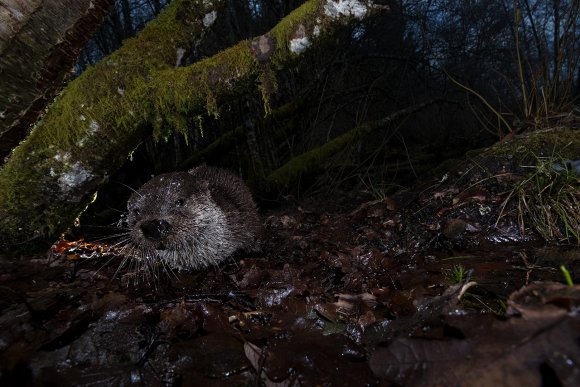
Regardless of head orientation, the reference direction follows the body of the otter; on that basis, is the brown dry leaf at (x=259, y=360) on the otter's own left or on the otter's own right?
on the otter's own left

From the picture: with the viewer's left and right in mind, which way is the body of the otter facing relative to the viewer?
facing the viewer and to the left of the viewer
